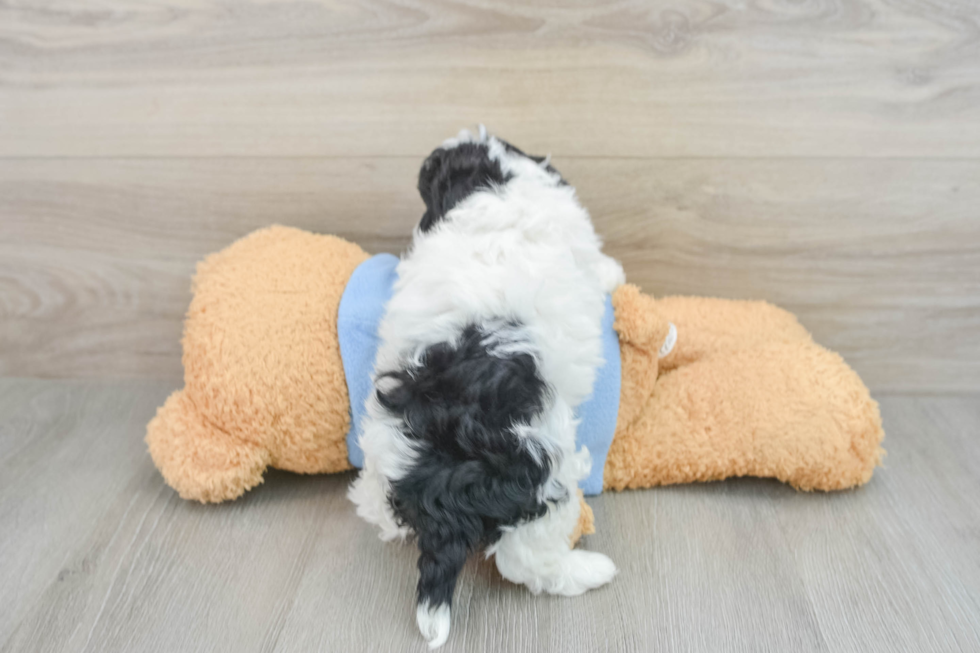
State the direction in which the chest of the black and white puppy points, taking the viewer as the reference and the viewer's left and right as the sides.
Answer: facing away from the viewer
